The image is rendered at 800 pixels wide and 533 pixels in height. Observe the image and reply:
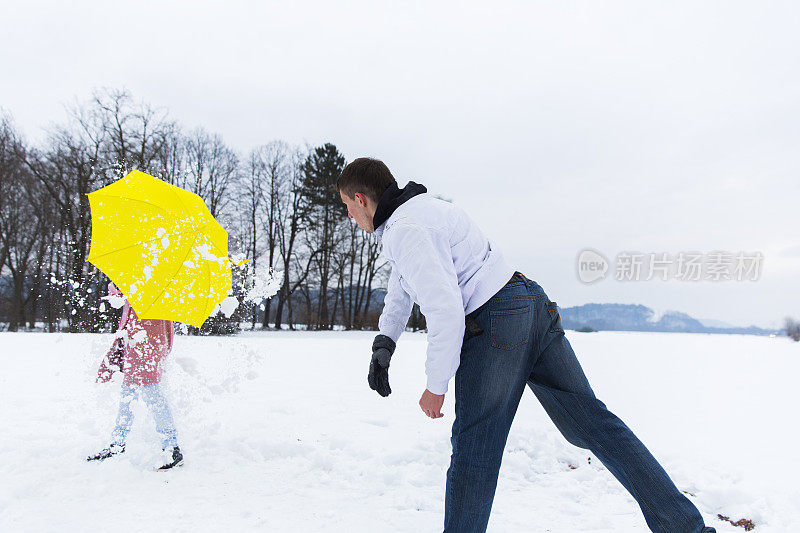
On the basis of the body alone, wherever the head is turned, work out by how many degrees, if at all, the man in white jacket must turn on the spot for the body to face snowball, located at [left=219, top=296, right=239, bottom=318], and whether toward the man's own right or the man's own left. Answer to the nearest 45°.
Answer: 0° — they already face it

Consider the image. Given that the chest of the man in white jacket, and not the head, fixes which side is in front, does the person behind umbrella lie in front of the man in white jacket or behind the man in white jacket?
in front

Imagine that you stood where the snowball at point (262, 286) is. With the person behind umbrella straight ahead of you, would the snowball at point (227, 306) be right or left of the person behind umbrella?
left

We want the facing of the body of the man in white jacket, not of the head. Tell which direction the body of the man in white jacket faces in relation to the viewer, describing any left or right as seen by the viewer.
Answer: facing away from the viewer and to the left of the viewer

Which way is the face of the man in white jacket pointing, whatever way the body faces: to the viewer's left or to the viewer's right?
to the viewer's left
